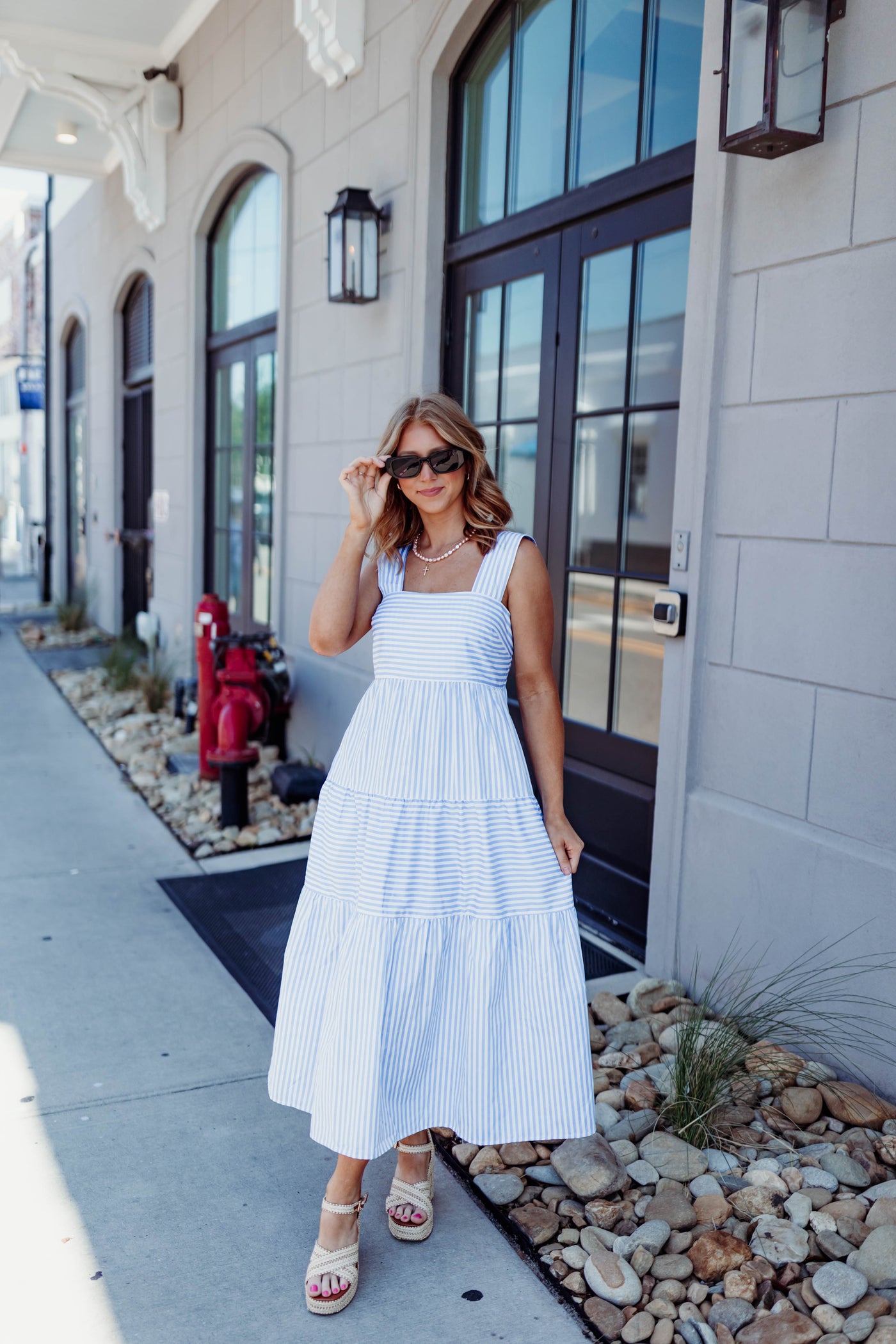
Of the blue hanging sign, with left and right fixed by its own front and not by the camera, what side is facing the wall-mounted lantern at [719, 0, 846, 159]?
front

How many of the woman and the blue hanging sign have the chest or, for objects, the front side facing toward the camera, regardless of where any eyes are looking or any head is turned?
2

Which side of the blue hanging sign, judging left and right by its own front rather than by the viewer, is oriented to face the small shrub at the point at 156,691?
front

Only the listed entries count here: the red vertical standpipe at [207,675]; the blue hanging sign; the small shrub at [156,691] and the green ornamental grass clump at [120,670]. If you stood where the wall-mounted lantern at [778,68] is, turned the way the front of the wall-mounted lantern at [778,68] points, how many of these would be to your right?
4

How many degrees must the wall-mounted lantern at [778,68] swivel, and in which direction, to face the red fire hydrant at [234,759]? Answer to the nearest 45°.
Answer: approximately 90° to its right

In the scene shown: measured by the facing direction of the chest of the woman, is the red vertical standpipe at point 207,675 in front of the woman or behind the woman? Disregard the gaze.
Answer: behind

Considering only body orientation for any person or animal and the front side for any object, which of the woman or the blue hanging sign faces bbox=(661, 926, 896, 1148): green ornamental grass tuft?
the blue hanging sign

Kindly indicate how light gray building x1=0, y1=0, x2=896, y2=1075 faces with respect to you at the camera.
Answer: facing the viewer and to the left of the viewer

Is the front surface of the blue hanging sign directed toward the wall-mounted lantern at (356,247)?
yes

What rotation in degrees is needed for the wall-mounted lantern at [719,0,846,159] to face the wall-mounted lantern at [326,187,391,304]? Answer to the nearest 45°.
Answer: approximately 90° to its right
